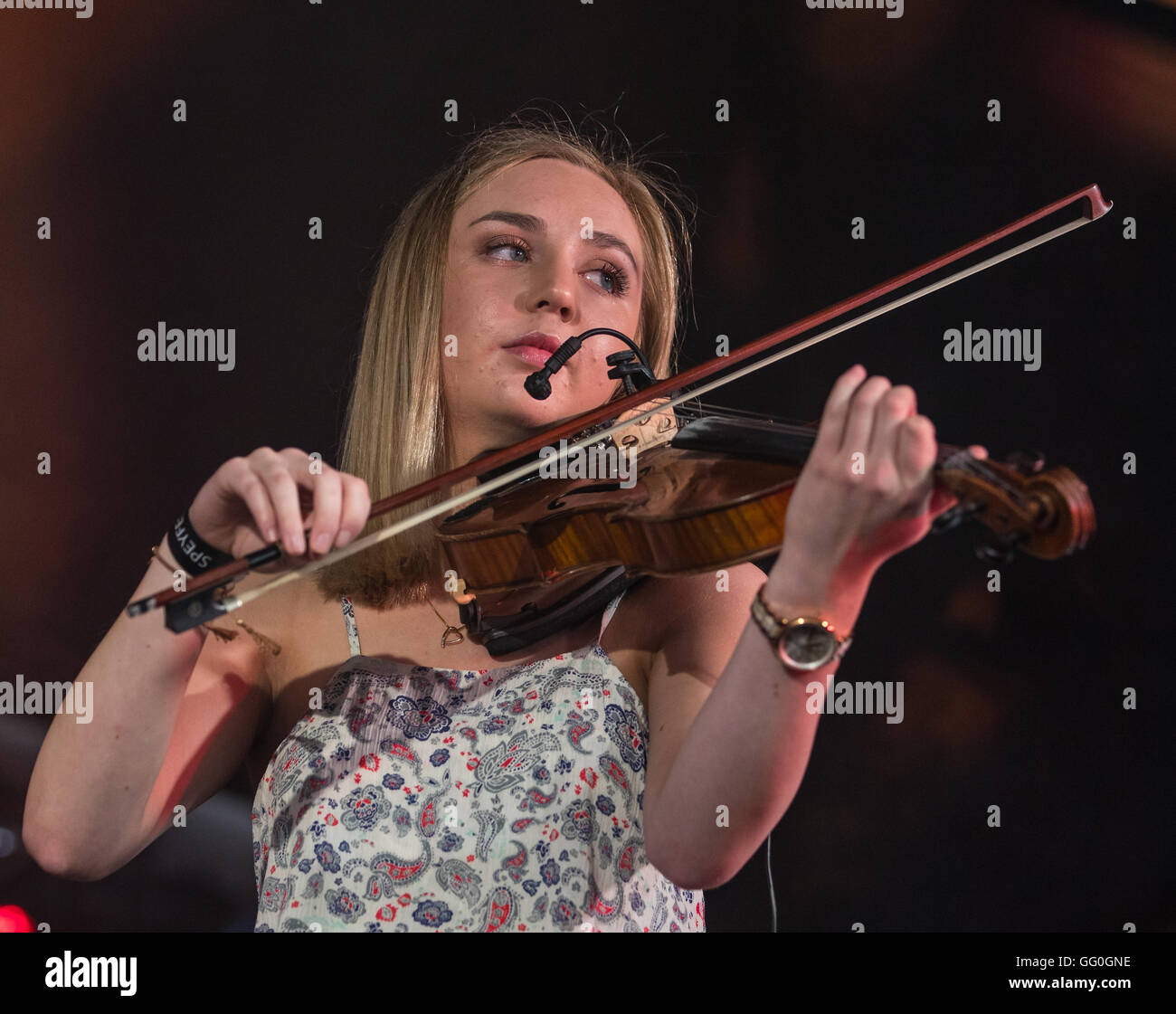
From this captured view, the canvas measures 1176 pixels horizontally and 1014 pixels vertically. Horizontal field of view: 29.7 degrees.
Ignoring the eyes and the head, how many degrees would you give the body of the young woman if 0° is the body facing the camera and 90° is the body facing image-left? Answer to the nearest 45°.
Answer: approximately 0°
